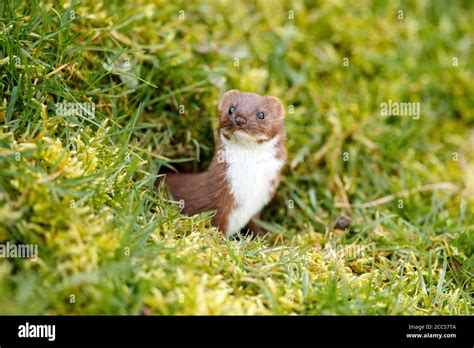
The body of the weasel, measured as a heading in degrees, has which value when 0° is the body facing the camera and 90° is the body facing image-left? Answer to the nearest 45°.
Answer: approximately 315°
